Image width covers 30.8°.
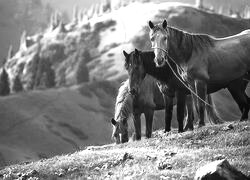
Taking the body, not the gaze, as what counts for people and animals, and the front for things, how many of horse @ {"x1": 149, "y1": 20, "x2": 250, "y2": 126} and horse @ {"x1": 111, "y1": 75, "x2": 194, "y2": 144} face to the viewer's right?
0

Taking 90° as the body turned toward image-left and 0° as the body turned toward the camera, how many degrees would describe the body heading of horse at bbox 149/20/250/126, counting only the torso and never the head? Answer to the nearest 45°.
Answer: approximately 90°

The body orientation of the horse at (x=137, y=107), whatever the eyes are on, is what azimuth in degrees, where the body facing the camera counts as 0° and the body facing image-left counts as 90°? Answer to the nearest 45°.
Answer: approximately 45°

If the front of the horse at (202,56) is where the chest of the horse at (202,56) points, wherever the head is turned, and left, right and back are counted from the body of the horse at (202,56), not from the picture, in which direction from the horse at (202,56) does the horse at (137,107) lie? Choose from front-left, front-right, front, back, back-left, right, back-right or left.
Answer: front-right

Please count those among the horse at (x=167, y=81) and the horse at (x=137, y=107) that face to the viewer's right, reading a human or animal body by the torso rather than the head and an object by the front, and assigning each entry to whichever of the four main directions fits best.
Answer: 0

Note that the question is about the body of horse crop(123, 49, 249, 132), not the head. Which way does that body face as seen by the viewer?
to the viewer's left
